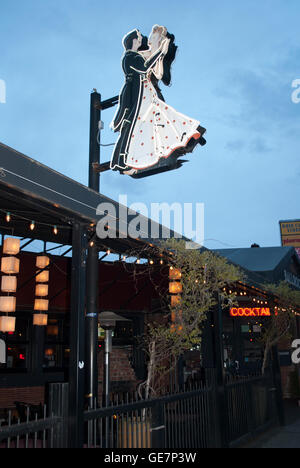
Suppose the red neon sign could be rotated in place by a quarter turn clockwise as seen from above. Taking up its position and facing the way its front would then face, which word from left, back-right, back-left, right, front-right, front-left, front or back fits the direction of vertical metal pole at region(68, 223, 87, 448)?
left

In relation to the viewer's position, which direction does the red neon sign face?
facing the viewer

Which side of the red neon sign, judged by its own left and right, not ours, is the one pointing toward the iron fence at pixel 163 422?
front

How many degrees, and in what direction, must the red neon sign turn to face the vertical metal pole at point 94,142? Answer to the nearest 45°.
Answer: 0° — it already faces it

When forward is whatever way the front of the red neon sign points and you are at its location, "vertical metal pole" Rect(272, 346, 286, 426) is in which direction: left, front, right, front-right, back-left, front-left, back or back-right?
front

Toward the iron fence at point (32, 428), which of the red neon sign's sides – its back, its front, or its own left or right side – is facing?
front

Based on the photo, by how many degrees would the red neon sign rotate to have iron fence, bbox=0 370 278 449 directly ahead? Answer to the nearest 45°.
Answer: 0° — it already faces it

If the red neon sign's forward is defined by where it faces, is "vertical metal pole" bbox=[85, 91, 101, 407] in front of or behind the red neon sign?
in front
